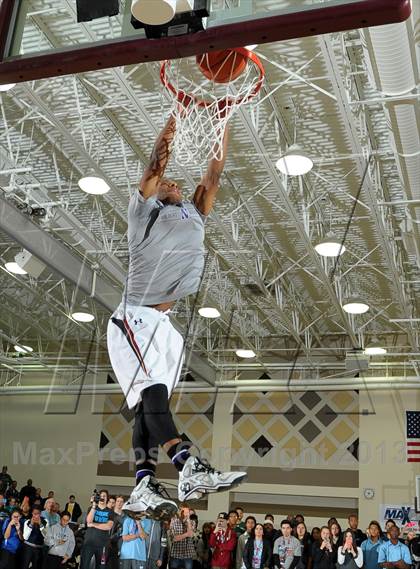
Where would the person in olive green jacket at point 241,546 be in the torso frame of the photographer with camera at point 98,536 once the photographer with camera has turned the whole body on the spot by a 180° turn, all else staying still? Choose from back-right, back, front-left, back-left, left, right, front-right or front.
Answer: front-right

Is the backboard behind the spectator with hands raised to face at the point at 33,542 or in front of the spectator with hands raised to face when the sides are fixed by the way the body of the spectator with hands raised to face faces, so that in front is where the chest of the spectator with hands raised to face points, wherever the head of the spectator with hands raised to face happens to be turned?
in front

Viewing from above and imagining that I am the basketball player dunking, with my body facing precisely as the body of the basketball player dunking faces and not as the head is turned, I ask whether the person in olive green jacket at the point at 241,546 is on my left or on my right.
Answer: on my left

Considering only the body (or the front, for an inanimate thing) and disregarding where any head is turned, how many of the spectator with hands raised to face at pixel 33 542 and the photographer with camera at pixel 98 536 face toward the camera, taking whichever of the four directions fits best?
2

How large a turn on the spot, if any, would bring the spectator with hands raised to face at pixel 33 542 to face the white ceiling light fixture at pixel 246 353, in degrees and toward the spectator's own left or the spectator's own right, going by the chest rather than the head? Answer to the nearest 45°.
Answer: approximately 135° to the spectator's own left
